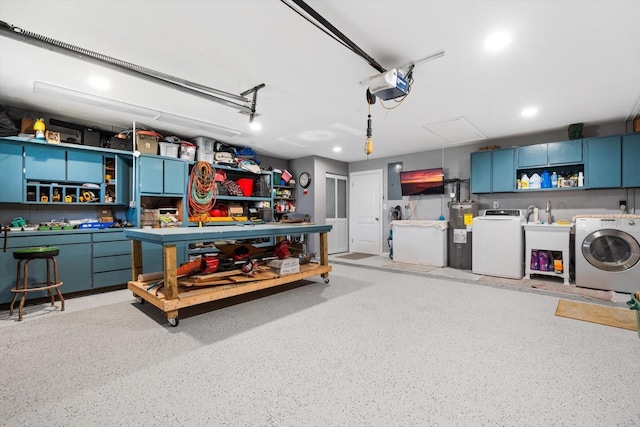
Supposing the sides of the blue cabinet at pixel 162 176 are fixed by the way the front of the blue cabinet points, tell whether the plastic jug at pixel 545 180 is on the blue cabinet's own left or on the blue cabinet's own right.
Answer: on the blue cabinet's own left

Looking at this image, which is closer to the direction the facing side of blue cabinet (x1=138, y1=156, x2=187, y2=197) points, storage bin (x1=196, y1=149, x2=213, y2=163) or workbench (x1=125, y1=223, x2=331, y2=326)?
the workbench

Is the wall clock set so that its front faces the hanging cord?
yes

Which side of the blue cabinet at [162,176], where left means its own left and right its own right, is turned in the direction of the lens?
front

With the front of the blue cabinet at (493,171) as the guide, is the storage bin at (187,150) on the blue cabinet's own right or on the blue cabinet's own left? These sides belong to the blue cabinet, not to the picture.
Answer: on the blue cabinet's own right

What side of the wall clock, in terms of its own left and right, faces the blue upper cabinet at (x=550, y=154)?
left

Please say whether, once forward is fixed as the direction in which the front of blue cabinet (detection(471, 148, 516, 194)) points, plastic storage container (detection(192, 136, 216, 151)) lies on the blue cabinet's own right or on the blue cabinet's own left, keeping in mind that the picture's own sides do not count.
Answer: on the blue cabinet's own right

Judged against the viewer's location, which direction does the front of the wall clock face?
facing the viewer and to the left of the viewer

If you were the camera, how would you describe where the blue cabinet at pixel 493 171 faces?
facing the viewer

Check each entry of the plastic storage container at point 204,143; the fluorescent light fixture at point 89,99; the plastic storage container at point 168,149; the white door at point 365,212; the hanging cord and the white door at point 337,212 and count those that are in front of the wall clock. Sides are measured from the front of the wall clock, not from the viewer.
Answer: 4

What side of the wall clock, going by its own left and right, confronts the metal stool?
front

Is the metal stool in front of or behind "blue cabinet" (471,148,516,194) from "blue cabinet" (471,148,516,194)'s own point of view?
in front

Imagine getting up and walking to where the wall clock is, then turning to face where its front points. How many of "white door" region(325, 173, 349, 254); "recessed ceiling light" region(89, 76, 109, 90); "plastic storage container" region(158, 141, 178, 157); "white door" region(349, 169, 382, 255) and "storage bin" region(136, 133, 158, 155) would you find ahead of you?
3

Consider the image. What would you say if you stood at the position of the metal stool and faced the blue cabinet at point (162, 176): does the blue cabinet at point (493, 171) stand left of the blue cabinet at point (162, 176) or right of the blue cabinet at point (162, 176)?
right

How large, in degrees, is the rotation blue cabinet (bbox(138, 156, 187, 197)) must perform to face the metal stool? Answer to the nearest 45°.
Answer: approximately 45° to its right

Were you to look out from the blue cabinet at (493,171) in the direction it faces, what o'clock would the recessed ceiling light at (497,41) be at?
The recessed ceiling light is roughly at 12 o'clock from the blue cabinet.

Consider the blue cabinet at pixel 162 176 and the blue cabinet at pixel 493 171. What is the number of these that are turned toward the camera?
2
